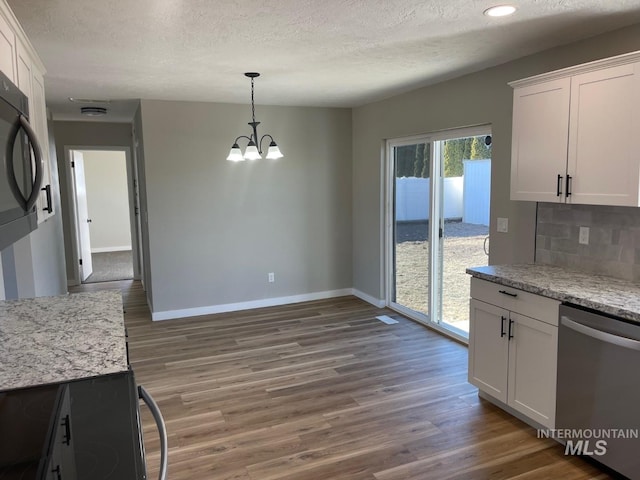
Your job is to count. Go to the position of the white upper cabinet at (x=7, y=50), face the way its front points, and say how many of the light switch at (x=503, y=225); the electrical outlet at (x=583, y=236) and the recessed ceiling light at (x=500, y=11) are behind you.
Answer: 0

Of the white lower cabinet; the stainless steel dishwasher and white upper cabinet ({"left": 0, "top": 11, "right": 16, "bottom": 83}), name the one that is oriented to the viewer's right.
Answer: the white upper cabinet

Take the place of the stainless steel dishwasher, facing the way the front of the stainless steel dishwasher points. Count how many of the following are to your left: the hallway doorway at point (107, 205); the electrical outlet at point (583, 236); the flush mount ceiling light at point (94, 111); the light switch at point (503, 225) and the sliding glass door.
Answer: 0

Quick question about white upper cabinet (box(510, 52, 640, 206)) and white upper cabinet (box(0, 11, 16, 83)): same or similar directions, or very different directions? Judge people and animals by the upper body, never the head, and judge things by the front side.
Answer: very different directions

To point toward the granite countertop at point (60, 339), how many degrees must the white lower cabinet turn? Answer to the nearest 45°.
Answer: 0° — it already faces it

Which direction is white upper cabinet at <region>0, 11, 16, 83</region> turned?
to the viewer's right

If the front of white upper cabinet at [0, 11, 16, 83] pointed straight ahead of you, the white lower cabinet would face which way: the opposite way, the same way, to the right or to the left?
the opposite way

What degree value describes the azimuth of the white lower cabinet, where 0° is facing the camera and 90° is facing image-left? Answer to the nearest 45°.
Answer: approximately 45°

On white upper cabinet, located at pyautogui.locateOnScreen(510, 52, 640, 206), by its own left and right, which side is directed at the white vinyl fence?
right

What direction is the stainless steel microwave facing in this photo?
to the viewer's right

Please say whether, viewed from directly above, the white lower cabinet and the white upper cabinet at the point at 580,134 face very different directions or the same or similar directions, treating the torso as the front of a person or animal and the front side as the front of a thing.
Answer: same or similar directions

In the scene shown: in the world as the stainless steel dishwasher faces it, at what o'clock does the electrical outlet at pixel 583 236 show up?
The electrical outlet is roughly at 4 o'clock from the stainless steel dishwasher.

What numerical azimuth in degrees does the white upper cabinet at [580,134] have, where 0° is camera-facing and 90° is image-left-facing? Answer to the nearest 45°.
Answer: approximately 45°

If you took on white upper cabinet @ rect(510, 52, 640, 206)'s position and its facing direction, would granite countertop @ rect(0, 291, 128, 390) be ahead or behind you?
ahead

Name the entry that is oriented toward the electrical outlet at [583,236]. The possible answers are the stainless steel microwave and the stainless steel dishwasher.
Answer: the stainless steel microwave

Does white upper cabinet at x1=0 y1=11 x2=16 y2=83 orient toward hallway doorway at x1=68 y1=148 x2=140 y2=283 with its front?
no

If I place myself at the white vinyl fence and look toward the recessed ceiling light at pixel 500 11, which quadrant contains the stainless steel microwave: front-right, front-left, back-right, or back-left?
front-right
